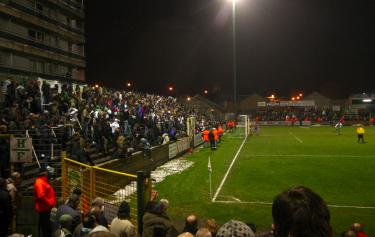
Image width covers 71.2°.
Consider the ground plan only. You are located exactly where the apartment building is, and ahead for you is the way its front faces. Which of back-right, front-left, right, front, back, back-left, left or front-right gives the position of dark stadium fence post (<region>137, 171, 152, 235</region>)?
front-right

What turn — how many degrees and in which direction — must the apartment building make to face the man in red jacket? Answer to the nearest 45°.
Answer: approximately 45° to its right

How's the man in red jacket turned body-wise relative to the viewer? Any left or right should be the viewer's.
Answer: facing to the right of the viewer

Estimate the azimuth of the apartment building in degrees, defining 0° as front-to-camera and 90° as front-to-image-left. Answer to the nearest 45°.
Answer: approximately 315°
